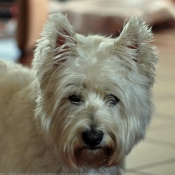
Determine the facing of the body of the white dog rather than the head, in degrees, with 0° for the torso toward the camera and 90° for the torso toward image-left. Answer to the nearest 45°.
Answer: approximately 315°
